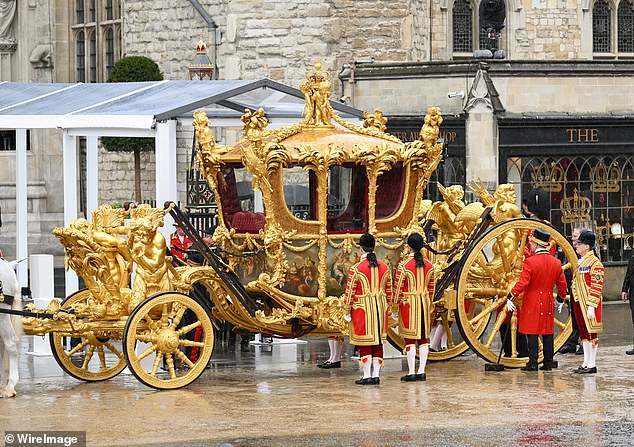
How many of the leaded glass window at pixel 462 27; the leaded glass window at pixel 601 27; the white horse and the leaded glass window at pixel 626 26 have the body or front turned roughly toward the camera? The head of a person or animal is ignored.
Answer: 3

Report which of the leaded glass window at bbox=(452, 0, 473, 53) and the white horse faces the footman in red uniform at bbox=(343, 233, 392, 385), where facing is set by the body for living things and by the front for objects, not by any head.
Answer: the leaded glass window

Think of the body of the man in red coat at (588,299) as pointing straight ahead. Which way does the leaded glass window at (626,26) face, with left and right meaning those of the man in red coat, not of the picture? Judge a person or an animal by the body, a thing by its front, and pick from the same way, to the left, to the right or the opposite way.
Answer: to the left

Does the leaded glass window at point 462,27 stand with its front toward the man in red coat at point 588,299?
yes

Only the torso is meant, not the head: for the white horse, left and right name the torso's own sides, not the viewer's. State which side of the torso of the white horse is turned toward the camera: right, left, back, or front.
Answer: left

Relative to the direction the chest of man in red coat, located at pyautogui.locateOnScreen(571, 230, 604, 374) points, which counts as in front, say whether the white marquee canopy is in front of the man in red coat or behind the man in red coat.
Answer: in front

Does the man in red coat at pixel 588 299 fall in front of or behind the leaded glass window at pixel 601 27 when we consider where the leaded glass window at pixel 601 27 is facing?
in front

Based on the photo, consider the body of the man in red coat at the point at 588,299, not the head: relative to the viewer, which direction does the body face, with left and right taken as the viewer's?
facing to the left of the viewer

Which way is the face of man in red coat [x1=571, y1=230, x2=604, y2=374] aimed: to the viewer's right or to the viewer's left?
to the viewer's left

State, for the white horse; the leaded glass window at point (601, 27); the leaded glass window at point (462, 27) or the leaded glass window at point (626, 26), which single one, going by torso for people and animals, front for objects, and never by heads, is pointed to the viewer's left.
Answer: the white horse

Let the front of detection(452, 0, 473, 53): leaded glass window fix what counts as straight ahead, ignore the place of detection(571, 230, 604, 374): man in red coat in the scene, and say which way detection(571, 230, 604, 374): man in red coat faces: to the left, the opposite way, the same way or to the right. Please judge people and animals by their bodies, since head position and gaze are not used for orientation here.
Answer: to the right
